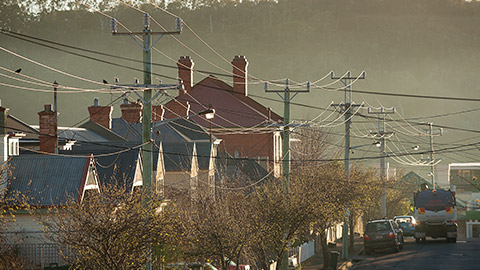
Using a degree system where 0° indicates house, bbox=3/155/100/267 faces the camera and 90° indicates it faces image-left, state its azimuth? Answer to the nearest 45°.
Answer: approximately 270°

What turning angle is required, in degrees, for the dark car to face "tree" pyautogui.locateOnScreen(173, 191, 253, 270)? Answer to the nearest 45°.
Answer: approximately 180°

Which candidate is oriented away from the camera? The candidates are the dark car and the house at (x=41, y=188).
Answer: the dark car

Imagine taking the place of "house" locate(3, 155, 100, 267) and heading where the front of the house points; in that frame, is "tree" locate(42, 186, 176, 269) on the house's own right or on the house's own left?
on the house's own right

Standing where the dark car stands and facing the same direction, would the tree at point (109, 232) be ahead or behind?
behind

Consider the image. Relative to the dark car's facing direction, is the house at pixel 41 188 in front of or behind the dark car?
behind

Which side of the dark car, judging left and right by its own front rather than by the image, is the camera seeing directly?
back

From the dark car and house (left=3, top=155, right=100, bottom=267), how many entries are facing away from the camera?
1

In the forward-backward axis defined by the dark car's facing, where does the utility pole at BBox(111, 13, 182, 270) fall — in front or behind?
behind

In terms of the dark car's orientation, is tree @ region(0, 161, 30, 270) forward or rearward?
rearward
